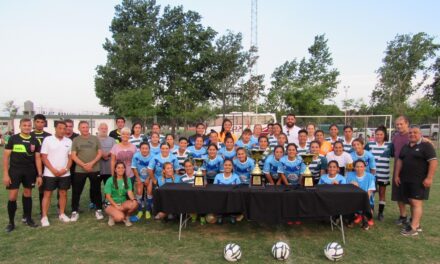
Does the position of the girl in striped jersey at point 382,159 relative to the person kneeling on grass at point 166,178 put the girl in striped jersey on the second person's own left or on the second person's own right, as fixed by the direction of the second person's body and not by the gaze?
on the second person's own left

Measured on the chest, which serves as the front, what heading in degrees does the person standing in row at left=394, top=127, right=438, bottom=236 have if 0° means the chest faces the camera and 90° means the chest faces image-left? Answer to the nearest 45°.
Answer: approximately 45°

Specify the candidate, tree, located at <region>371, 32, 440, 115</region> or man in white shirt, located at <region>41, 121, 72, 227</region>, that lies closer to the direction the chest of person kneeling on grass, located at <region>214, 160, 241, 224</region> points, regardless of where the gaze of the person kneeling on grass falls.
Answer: the man in white shirt

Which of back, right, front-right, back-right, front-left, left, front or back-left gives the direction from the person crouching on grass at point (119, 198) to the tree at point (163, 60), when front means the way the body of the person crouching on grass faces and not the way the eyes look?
back

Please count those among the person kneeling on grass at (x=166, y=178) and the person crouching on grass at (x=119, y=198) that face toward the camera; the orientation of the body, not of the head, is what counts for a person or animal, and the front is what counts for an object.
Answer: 2

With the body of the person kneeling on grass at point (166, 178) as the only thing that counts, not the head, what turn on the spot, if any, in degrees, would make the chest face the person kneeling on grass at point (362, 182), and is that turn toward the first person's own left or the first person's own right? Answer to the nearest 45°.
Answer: approximately 90° to the first person's own left

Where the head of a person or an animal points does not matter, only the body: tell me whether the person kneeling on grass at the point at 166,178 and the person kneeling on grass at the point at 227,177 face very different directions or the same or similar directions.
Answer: same or similar directions

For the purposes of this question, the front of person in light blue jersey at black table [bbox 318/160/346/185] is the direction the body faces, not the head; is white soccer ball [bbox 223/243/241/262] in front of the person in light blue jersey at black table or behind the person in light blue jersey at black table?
in front

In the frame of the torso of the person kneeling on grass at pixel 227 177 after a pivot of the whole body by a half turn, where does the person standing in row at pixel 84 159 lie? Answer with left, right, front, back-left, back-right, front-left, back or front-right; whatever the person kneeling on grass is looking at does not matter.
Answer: left

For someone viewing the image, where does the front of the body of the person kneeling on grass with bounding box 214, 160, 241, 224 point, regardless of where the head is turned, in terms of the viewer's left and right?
facing the viewer

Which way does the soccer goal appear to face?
toward the camera

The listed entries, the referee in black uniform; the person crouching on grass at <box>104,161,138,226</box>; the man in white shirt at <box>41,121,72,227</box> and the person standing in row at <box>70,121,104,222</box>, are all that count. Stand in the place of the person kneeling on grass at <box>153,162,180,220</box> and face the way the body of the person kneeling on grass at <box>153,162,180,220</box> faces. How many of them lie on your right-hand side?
4

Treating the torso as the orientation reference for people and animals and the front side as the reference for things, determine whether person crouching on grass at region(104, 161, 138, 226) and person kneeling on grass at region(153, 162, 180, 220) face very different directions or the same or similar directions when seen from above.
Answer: same or similar directions

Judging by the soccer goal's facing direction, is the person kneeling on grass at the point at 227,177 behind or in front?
in front

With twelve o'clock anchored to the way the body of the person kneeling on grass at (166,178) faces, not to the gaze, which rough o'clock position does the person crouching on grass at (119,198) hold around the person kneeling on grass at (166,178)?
the person crouching on grass at (119,198) is roughly at 3 o'clock from the person kneeling on grass at (166,178).

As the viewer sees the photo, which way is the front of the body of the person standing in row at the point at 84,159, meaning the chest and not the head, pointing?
toward the camera
